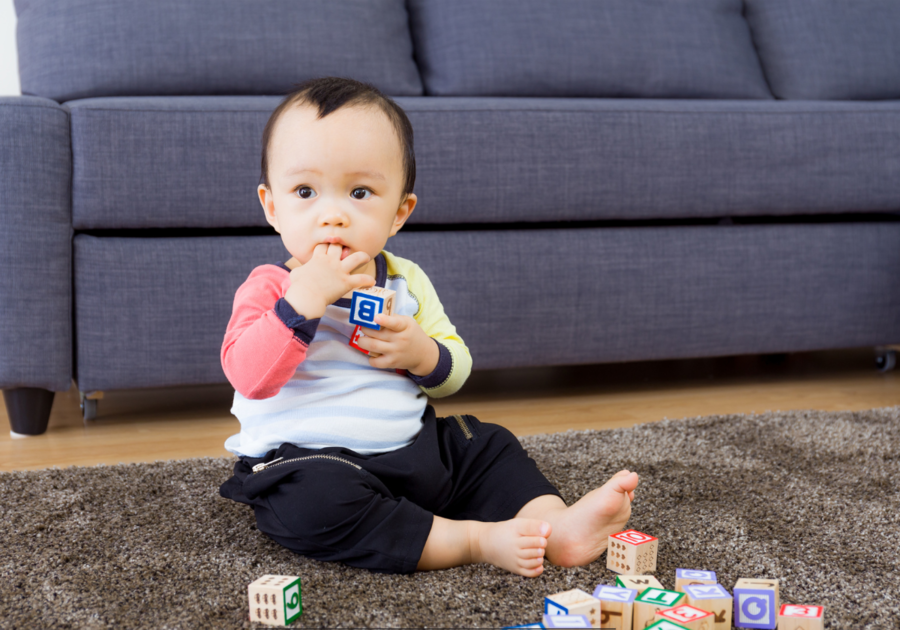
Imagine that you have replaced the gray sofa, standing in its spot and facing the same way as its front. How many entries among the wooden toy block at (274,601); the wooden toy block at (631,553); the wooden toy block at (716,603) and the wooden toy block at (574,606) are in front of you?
4

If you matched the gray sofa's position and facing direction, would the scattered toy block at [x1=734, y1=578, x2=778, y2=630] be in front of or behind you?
in front

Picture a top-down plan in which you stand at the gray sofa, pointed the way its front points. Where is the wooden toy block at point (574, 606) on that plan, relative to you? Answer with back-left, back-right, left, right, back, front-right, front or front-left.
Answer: front

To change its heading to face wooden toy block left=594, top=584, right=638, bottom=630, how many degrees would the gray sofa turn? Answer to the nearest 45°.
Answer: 0° — it already faces it

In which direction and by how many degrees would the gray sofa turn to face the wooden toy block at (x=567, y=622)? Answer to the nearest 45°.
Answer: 0° — it already faces it

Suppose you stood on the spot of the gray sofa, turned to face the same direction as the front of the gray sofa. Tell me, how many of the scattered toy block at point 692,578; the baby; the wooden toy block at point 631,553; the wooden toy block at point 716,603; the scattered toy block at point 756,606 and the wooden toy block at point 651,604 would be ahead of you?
6

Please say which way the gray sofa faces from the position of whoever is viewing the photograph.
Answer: facing the viewer

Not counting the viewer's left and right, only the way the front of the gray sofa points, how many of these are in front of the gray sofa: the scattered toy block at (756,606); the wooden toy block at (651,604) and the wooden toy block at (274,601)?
3

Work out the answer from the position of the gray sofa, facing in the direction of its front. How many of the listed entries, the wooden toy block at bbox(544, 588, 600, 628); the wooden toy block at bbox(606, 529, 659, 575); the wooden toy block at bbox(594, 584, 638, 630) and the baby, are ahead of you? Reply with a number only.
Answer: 4

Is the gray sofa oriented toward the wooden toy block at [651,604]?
yes

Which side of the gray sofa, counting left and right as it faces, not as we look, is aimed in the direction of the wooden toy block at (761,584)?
front

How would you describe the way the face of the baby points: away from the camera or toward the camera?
toward the camera

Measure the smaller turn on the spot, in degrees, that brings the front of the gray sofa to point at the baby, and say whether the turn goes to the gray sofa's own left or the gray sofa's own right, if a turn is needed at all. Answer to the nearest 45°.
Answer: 0° — it already faces them

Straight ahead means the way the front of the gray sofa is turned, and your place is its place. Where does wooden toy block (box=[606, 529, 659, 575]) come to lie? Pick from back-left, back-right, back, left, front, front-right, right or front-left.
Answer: front

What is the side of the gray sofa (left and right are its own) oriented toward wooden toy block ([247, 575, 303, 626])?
front
